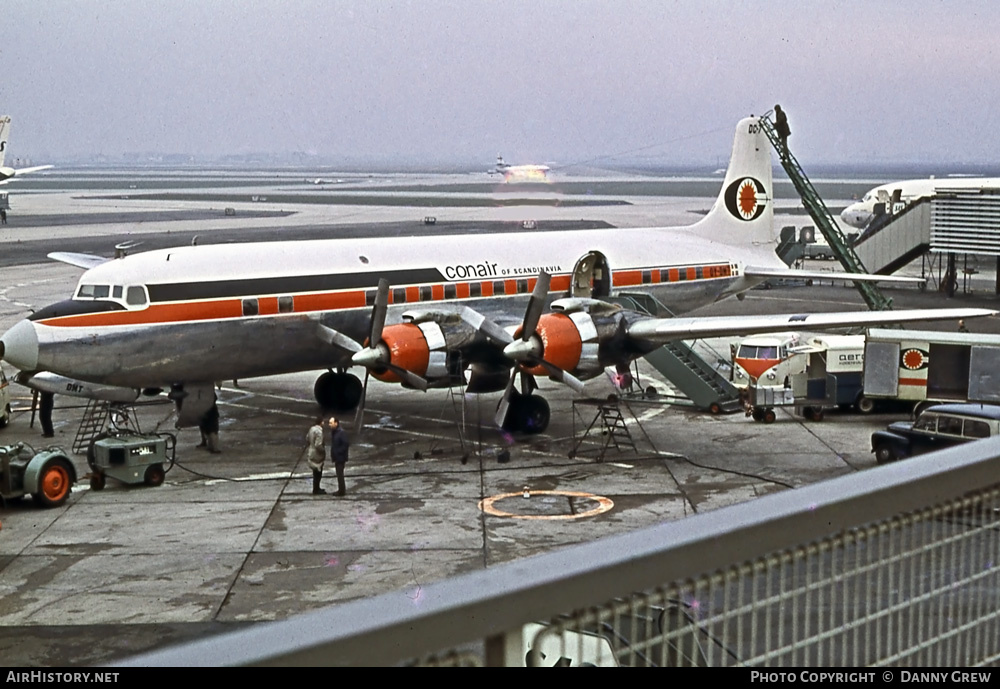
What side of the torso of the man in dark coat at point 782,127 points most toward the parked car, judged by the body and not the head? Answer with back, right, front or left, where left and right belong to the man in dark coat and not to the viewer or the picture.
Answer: left

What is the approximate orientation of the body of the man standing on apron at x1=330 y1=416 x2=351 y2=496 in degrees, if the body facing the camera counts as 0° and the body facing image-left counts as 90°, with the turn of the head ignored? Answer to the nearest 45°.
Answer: approximately 90°

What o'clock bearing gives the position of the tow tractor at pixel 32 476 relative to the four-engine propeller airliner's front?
The tow tractor is roughly at 12 o'clock from the four-engine propeller airliner.

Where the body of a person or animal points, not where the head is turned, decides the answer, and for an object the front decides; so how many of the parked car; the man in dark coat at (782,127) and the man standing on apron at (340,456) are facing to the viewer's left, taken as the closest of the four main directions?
3

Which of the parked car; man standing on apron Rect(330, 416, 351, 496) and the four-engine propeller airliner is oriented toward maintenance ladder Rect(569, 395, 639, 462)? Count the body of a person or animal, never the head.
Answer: the parked car

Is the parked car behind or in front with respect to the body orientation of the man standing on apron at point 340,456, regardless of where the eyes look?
behind

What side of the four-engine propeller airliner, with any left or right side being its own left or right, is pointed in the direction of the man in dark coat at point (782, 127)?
back

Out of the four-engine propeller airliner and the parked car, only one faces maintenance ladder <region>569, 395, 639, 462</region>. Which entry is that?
the parked car

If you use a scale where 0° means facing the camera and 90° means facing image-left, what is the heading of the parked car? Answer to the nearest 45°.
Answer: approximately 90°

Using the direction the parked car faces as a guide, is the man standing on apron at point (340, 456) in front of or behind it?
in front

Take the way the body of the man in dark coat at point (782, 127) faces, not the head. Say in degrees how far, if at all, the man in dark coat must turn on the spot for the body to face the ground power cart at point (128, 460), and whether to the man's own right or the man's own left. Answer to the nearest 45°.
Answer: approximately 45° to the man's own left

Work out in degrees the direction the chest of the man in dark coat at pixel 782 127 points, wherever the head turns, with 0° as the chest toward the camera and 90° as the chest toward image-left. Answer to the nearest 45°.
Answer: approximately 90°

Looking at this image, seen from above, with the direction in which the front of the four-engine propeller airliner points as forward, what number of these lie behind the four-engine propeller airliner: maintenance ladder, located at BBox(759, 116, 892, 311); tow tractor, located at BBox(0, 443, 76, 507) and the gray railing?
1
